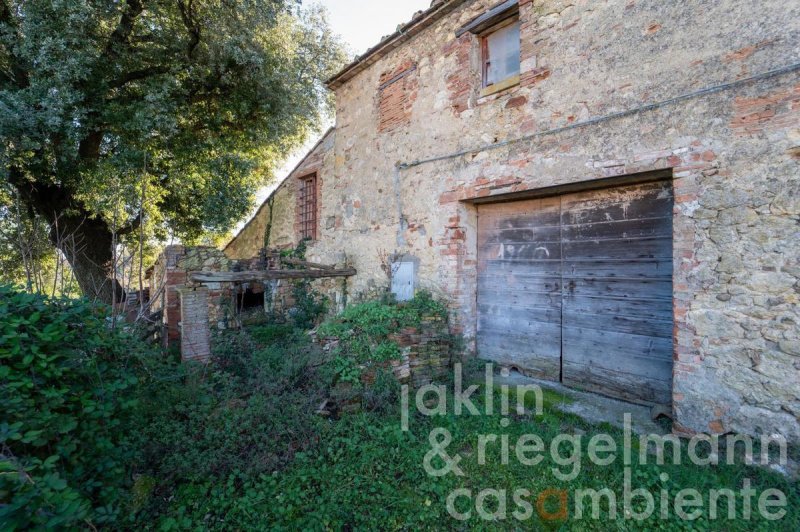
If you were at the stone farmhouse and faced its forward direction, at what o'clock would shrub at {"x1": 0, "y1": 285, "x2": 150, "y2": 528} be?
The shrub is roughly at 12 o'clock from the stone farmhouse.

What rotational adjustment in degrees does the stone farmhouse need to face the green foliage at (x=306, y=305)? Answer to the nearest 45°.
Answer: approximately 90° to its right

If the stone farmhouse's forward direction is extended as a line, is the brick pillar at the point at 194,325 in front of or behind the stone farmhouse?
in front

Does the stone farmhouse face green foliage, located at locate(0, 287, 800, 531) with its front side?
yes

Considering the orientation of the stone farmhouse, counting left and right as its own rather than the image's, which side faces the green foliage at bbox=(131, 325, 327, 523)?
front

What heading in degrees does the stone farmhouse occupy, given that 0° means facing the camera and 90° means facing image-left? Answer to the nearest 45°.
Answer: approximately 45°

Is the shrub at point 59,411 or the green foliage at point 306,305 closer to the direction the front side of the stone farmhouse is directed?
the shrub
